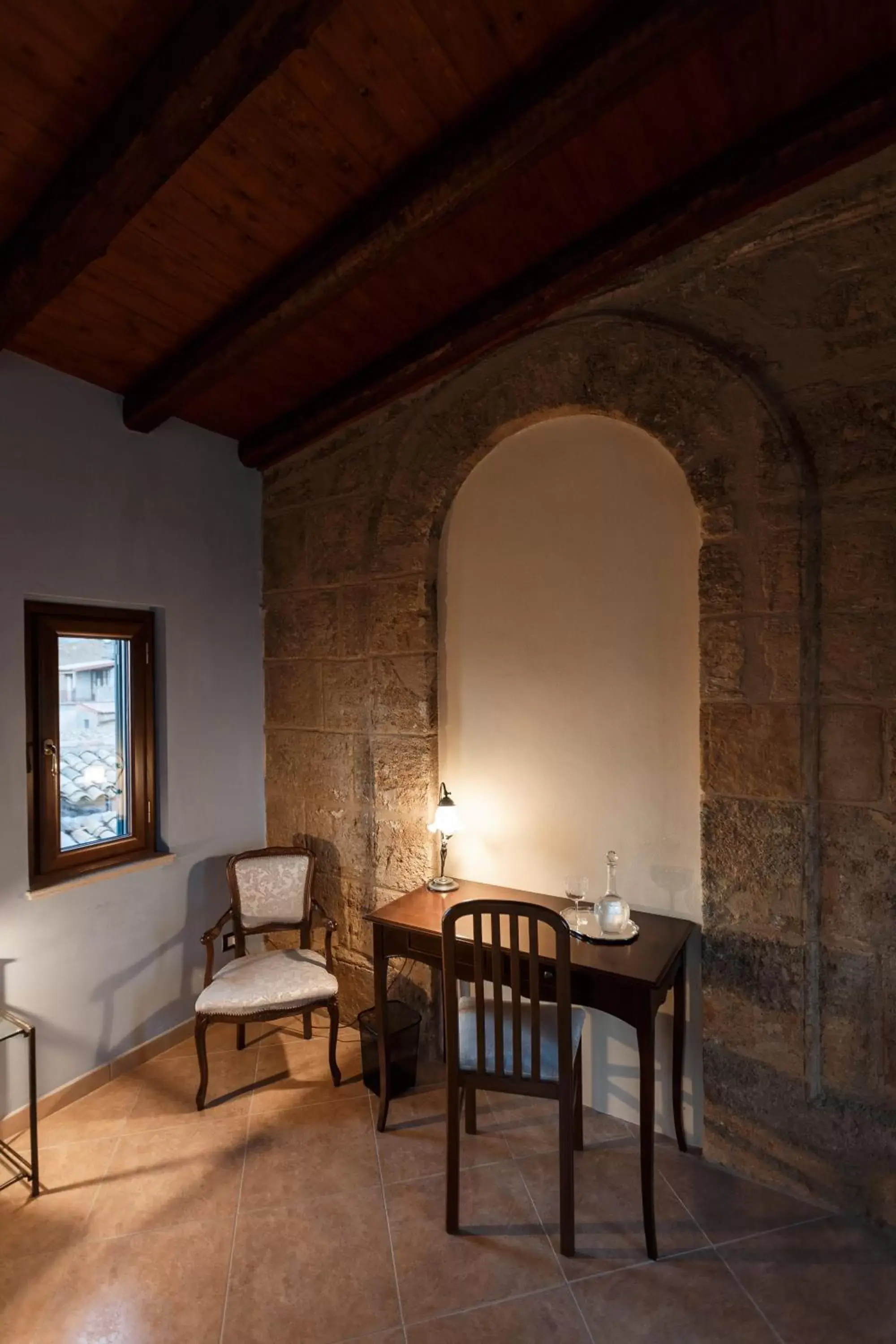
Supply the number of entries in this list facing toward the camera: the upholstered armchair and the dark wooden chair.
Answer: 1

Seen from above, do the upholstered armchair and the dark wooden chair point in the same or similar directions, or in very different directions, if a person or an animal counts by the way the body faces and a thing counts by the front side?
very different directions

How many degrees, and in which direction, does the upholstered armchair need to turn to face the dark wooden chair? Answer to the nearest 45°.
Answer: approximately 45° to its left

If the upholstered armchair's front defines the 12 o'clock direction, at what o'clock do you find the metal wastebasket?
The metal wastebasket is roughly at 10 o'clock from the upholstered armchair.

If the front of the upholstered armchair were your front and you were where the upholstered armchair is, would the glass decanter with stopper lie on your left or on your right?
on your left

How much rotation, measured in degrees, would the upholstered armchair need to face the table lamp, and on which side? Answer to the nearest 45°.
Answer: approximately 90° to its left

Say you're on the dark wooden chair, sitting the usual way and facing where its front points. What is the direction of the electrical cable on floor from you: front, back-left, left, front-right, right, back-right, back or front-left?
front-left

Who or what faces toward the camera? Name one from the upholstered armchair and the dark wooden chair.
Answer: the upholstered armchair

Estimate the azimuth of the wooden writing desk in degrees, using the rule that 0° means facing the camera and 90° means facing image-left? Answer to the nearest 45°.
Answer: approximately 45°

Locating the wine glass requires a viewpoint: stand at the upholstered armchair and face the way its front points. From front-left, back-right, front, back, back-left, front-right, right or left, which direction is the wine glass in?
front-left

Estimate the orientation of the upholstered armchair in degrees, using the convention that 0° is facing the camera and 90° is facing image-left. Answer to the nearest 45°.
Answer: approximately 0°

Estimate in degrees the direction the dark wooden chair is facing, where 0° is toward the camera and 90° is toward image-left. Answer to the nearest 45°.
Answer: approximately 180°
